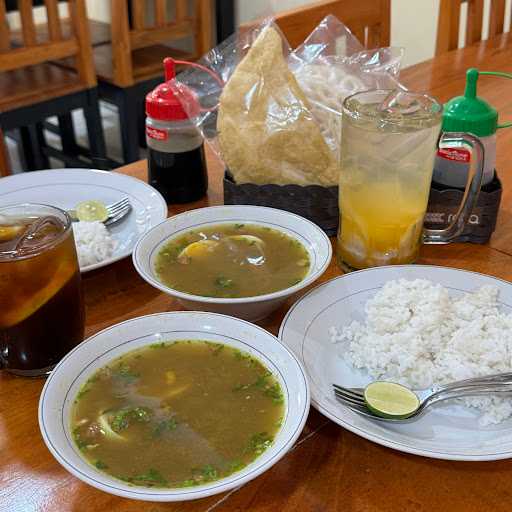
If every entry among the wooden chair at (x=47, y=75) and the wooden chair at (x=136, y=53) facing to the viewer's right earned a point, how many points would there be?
0
